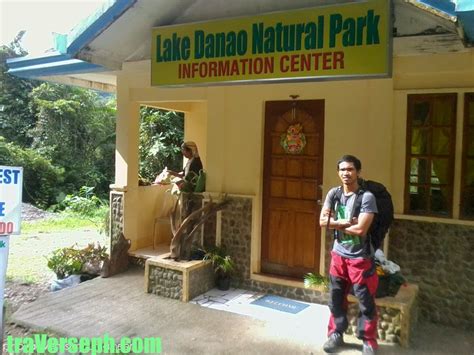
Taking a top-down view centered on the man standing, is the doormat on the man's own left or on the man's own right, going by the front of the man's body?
on the man's own right

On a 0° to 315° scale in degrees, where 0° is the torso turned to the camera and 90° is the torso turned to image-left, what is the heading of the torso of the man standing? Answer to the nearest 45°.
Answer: approximately 45°

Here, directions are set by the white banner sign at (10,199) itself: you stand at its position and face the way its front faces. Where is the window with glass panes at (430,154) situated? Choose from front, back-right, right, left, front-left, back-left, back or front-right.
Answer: left

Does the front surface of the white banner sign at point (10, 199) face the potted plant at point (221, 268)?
no

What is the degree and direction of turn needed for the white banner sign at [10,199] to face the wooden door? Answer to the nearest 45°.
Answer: approximately 90° to its left

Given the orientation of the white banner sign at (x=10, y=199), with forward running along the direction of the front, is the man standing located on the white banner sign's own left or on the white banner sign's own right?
on the white banner sign's own left

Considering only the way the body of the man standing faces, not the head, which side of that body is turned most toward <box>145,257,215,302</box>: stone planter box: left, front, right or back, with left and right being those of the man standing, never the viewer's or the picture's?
right

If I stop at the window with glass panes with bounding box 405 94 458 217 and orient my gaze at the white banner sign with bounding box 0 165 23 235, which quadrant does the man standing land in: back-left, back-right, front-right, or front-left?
front-left

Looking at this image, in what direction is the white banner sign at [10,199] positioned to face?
toward the camera

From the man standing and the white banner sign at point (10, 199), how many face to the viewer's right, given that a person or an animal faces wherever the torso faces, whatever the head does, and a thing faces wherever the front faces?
0

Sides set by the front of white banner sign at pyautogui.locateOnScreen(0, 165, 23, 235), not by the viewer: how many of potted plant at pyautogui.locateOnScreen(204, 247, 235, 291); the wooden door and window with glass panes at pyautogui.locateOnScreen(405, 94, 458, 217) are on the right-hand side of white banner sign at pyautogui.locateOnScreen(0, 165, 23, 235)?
0
